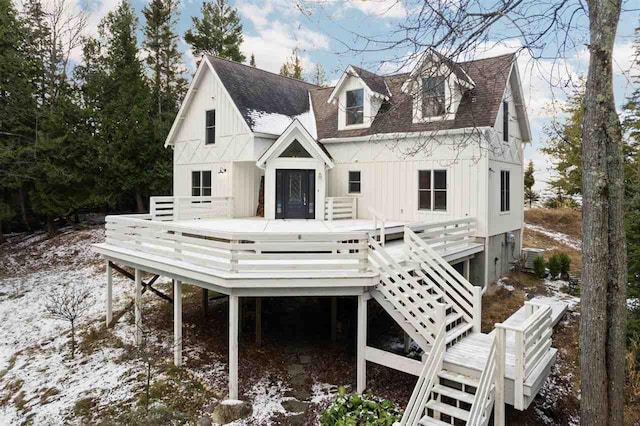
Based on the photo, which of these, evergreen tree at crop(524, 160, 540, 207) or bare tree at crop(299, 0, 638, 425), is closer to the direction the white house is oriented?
the bare tree

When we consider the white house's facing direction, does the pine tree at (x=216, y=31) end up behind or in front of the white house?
behind

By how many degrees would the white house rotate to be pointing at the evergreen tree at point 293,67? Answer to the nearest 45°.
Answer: approximately 180°

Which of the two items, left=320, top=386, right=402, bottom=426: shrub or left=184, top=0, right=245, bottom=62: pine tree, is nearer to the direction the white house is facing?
the shrub

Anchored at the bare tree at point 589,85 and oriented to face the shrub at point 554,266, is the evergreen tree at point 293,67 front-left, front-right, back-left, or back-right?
front-left

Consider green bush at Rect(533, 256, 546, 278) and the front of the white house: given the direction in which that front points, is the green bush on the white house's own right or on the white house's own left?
on the white house's own left

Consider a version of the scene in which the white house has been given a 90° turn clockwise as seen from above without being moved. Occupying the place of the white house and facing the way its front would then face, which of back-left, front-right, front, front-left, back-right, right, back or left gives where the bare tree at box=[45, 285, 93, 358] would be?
front

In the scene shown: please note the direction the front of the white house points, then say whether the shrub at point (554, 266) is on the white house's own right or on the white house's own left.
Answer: on the white house's own left
